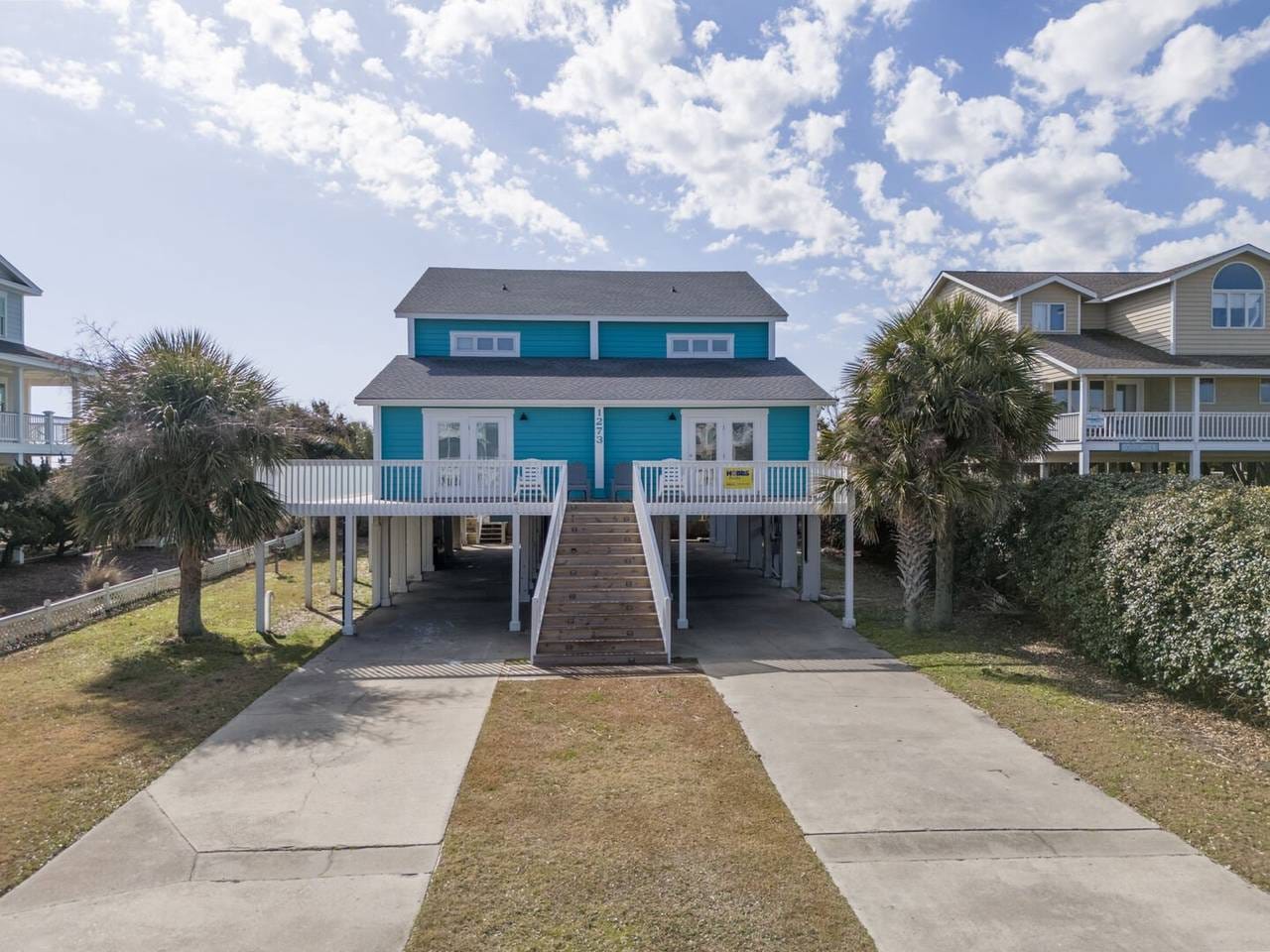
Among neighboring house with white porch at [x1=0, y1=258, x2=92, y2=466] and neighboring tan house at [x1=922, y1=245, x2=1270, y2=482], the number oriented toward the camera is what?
2

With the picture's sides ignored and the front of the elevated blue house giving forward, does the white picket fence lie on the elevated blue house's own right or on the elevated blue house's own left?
on the elevated blue house's own right

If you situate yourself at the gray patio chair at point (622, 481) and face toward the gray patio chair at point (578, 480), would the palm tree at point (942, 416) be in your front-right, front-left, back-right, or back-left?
back-left

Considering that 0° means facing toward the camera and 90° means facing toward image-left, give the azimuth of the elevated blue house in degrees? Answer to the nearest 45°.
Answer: approximately 0°

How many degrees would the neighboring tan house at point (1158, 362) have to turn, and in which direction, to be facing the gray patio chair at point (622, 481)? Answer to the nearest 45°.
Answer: approximately 45° to its right

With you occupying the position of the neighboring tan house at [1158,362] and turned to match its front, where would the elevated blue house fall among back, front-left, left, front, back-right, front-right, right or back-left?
front-right

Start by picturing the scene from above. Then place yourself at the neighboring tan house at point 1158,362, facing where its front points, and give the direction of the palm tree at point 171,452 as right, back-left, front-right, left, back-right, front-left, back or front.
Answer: front-right

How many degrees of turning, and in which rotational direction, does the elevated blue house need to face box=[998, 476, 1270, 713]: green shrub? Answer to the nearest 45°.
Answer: approximately 45° to its left

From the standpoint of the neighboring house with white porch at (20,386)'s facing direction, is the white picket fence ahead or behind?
ahead

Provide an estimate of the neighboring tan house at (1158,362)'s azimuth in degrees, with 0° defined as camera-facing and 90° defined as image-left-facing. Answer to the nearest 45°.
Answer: approximately 0°

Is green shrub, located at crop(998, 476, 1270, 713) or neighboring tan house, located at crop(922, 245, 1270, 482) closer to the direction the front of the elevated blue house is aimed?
the green shrub
